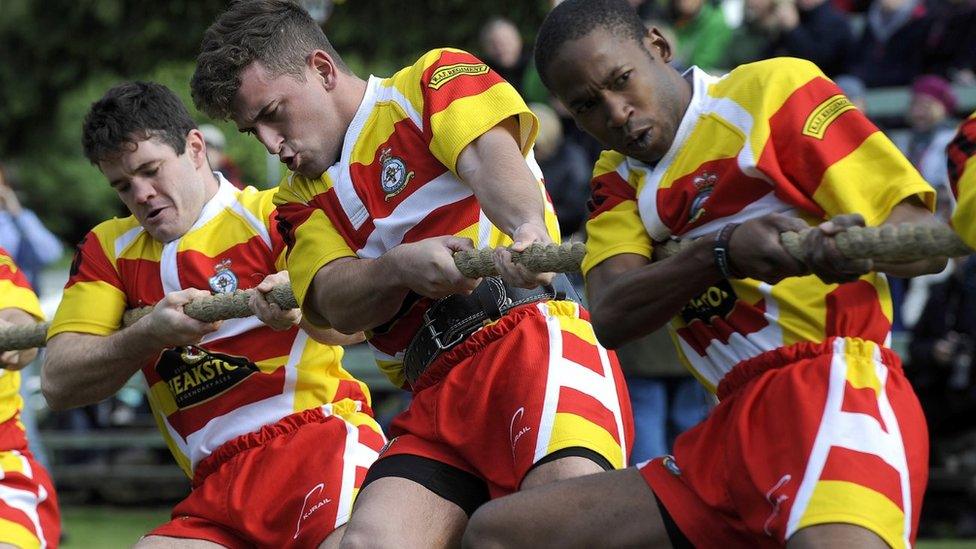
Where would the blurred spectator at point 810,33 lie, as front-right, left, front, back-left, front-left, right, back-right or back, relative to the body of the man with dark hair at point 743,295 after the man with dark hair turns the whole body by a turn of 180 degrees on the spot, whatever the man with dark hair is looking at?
front-left

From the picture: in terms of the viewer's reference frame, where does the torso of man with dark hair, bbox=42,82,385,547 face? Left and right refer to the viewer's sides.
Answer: facing the viewer and to the left of the viewer

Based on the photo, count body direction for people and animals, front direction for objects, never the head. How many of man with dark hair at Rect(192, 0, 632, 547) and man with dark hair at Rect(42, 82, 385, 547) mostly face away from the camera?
0

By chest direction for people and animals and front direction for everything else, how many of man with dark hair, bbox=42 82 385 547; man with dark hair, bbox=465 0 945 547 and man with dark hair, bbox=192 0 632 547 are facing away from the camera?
0

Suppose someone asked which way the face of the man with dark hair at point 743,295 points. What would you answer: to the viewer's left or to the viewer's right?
to the viewer's left

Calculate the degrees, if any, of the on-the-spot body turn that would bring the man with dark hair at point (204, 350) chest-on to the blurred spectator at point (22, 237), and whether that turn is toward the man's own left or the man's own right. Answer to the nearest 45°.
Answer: approximately 135° to the man's own right

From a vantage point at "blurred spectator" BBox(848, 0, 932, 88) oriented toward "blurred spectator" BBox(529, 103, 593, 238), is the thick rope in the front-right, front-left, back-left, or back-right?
front-left

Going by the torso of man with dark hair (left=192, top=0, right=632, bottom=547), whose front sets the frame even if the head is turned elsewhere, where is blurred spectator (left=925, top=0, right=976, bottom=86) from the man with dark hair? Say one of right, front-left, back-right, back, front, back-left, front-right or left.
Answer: back

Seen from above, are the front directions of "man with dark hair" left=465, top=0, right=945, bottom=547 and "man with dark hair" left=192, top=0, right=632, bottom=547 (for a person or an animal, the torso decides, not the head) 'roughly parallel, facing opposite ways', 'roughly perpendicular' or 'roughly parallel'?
roughly parallel

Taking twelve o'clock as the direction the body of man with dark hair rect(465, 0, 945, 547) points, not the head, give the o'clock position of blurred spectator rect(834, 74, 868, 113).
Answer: The blurred spectator is roughly at 5 o'clock from the man with dark hair.
